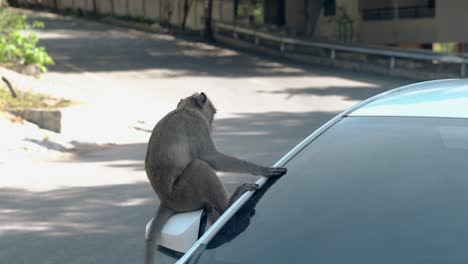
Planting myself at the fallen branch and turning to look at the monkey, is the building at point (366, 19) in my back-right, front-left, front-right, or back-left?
back-left

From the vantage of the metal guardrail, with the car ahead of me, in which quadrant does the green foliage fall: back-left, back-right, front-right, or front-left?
front-right

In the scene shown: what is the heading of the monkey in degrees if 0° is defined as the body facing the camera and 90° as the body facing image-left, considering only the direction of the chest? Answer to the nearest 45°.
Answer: approximately 225°

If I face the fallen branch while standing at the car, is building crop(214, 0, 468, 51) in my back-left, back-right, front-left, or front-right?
front-right

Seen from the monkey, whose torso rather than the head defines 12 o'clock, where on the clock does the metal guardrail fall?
The metal guardrail is roughly at 11 o'clock from the monkey.

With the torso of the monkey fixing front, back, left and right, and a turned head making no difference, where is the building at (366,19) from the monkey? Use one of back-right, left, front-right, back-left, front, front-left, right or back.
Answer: front-left

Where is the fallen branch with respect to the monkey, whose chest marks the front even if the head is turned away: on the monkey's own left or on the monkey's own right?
on the monkey's own left
